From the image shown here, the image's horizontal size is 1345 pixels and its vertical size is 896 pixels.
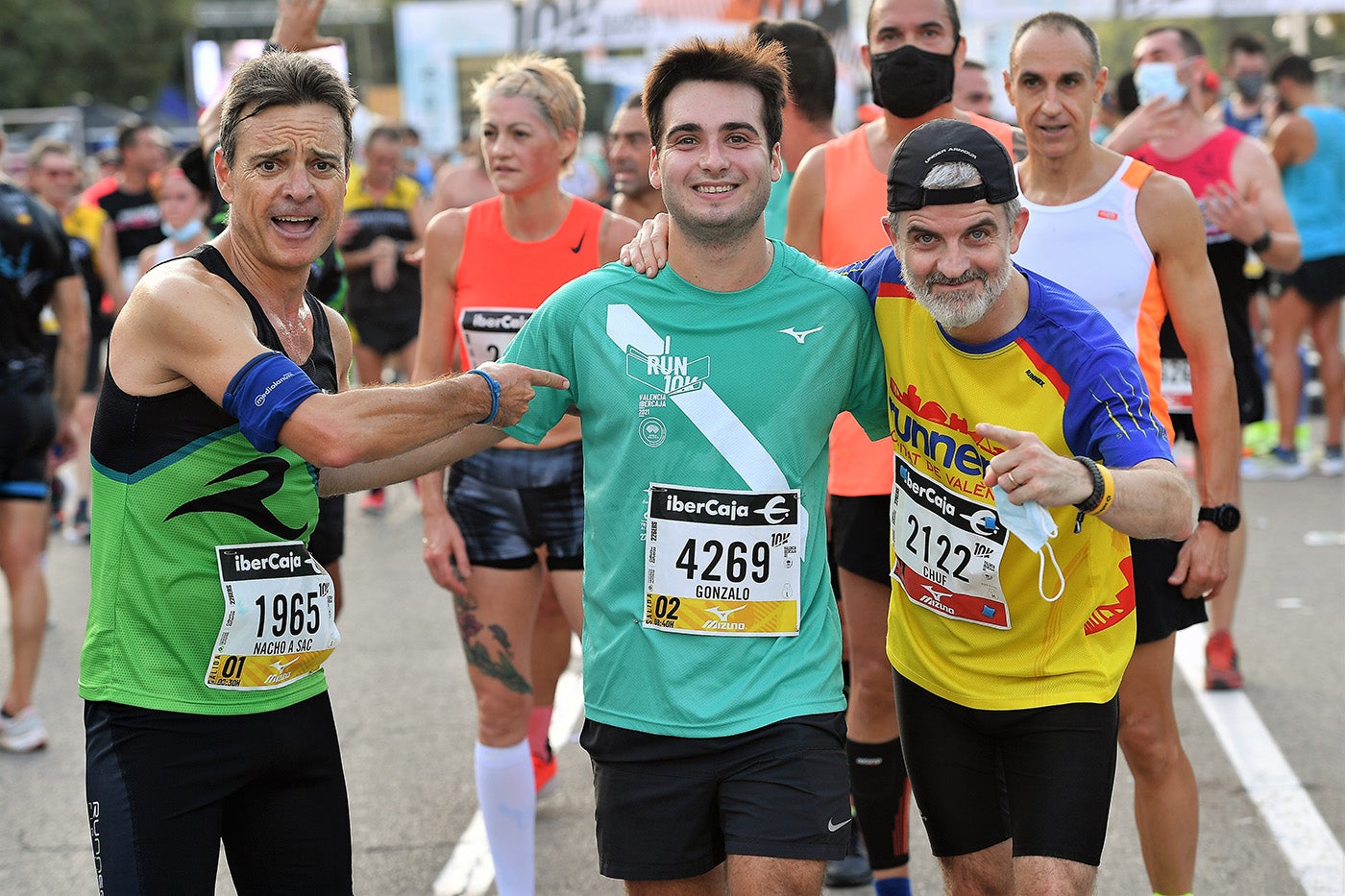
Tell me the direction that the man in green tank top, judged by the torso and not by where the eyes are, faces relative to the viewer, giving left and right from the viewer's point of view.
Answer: facing the viewer and to the right of the viewer

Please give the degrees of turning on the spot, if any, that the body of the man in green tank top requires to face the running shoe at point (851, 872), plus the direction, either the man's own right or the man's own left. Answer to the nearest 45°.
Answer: approximately 90° to the man's own left
